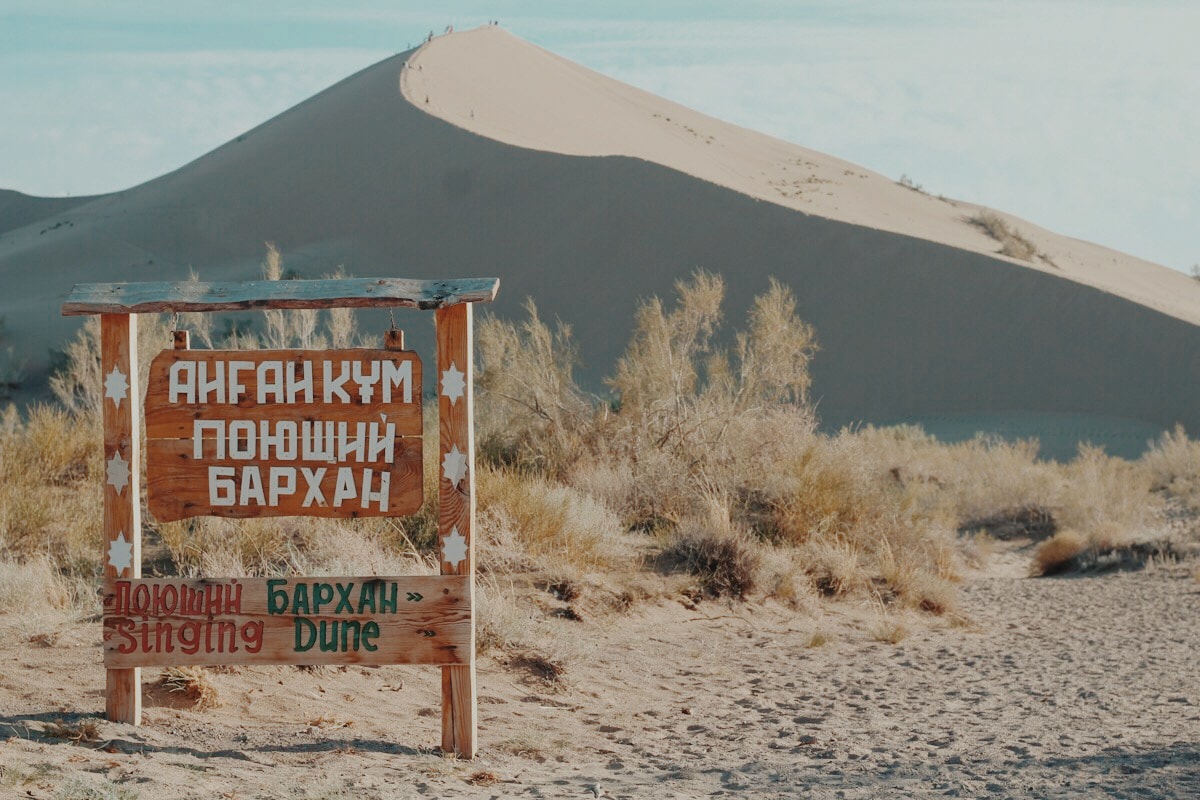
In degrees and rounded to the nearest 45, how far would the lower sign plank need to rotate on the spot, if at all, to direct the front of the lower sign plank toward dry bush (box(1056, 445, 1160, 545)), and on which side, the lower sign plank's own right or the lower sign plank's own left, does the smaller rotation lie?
approximately 135° to the lower sign plank's own left

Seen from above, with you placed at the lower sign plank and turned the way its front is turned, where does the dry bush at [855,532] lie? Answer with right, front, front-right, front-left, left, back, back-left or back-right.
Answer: back-left

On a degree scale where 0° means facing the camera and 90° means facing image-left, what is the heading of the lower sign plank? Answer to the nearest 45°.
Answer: approximately 0°

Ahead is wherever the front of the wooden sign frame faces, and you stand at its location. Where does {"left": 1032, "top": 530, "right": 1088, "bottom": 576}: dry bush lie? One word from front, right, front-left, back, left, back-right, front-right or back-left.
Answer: back-left

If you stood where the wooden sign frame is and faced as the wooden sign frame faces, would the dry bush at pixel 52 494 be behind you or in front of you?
behind

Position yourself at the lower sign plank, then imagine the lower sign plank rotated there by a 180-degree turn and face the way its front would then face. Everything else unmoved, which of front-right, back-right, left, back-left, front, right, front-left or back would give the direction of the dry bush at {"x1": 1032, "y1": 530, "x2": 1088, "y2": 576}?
front-right

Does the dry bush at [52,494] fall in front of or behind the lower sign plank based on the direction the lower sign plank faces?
behind

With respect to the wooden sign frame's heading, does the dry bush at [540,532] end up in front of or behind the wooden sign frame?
behind
